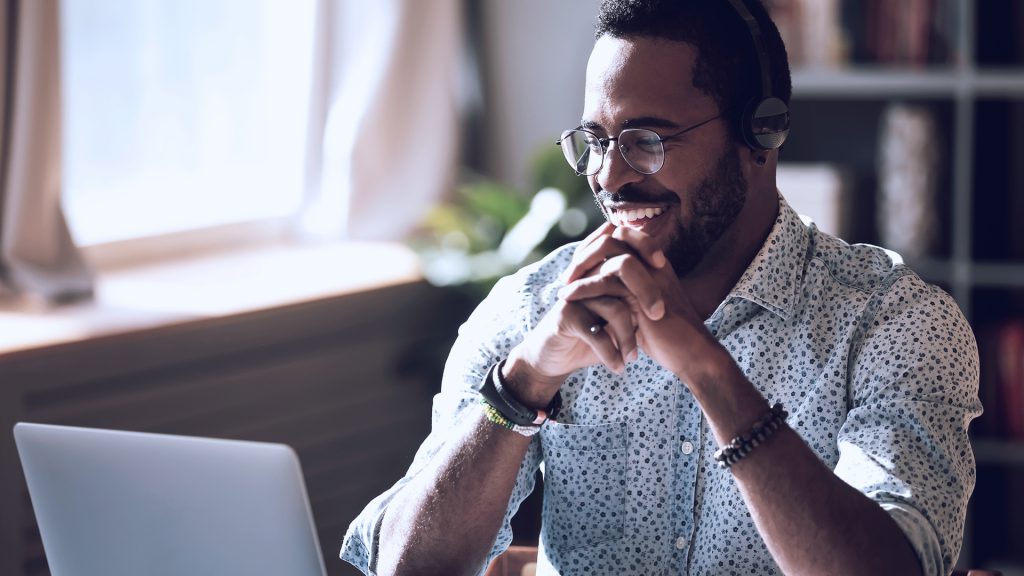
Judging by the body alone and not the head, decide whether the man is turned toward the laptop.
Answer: yes

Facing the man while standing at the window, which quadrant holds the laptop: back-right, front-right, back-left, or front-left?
front-right

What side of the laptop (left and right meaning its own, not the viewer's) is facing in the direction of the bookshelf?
front

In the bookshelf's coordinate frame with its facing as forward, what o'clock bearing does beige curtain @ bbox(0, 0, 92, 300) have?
The beige curtain is roughly at 2 o'clock from the bookshelf.

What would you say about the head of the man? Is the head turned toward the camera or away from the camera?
toward the camera

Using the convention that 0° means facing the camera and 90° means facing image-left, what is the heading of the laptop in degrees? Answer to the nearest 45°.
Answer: approximately 225°

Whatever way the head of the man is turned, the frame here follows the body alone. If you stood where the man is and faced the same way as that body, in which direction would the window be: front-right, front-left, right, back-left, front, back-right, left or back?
right

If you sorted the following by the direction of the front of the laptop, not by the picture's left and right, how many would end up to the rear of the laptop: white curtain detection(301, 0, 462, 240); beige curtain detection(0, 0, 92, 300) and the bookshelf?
0

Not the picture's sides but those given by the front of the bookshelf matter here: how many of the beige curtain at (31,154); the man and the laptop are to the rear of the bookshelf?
0

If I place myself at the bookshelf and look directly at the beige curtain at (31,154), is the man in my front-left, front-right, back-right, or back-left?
front-left

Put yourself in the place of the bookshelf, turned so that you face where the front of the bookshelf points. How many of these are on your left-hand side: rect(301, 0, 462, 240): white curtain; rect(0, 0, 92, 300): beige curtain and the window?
0

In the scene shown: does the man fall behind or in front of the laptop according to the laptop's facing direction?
in front

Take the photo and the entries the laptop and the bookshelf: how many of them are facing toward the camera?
1

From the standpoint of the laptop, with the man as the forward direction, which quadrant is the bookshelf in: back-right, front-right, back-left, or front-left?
front-left

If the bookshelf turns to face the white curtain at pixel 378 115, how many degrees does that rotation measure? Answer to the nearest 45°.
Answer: approximately 90° to its right

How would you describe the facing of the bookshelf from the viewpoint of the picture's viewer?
facing the viewer

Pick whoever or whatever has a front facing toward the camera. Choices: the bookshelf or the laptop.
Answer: the bookshelf

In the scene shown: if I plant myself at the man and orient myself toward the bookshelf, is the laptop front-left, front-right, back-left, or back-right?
back-left
